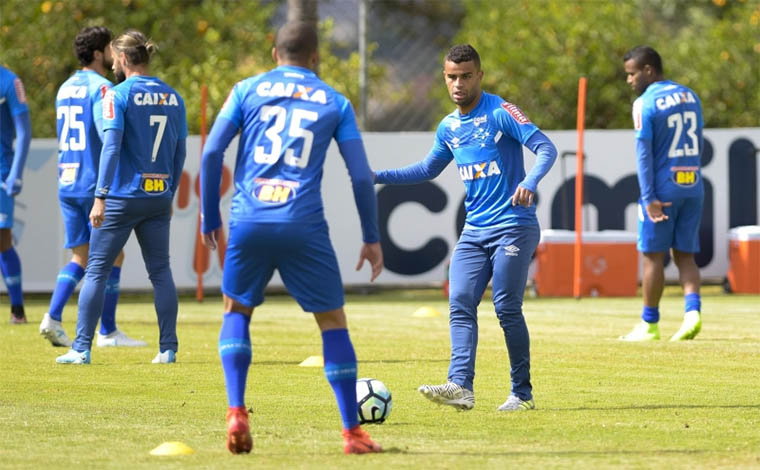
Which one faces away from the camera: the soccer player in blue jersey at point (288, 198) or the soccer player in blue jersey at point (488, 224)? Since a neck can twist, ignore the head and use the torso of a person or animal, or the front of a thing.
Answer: the soccer player in blue jersey at point (288, 198)

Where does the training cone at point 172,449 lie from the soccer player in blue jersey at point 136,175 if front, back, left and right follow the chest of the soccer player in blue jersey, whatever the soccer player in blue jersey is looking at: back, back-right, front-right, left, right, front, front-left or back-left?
back-left

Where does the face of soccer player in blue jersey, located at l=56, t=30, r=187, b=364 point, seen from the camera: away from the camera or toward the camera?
away from the camera

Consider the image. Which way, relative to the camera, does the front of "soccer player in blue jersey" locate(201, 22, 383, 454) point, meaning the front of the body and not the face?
away from the camera

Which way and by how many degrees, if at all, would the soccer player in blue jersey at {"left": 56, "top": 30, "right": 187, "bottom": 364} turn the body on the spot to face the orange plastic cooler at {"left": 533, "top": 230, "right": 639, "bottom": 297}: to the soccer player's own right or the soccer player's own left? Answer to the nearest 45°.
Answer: approximately 90° to the soccer player's own right

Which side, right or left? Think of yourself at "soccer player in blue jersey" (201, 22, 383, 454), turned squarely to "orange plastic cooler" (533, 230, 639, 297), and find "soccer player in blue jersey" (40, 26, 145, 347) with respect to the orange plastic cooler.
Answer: left

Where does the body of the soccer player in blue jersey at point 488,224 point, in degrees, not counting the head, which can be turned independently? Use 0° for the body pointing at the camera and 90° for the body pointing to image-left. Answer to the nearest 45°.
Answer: approximately 45°

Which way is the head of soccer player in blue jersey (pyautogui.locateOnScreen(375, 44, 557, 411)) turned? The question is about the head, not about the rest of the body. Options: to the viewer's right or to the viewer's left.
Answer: to the viewer's left
